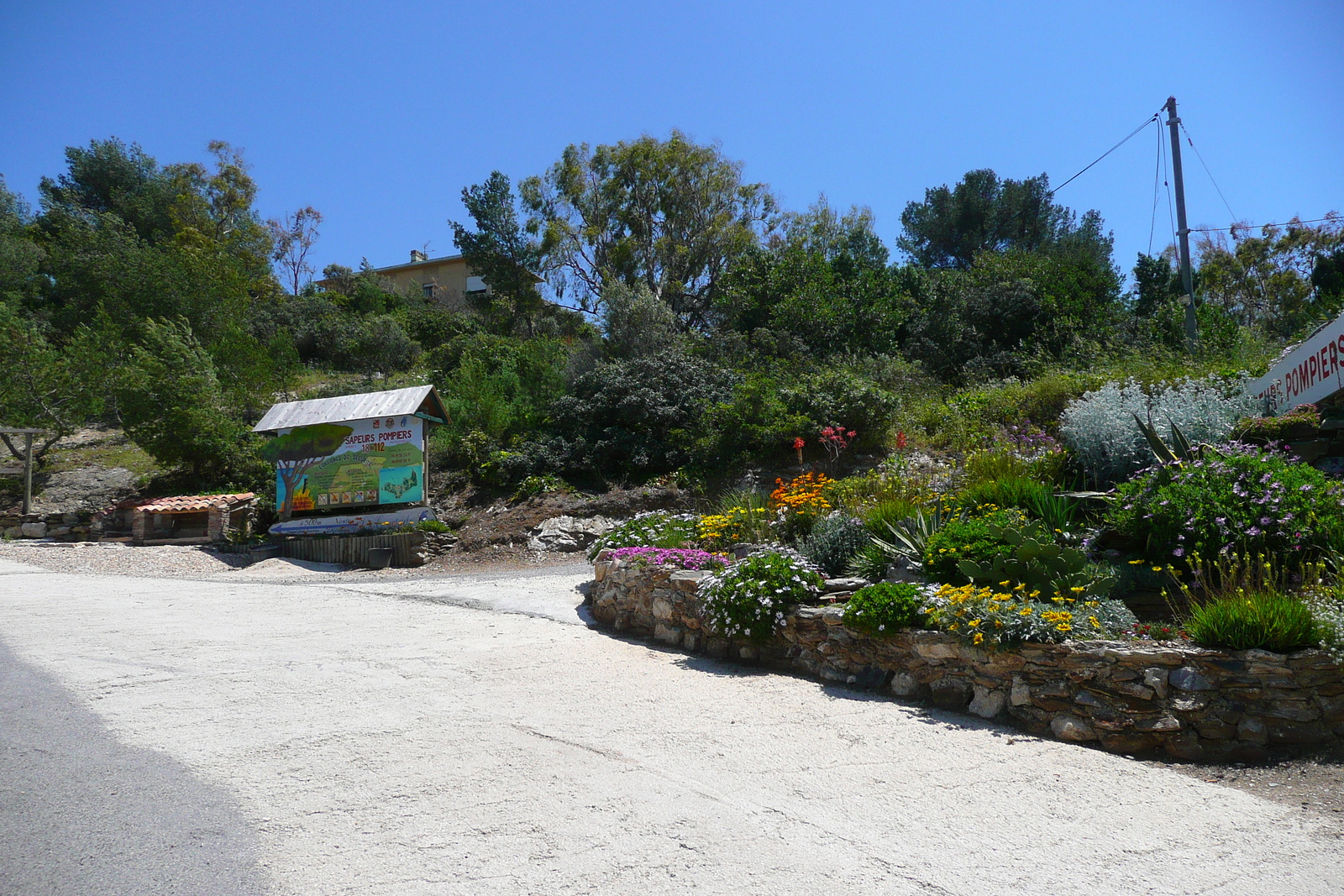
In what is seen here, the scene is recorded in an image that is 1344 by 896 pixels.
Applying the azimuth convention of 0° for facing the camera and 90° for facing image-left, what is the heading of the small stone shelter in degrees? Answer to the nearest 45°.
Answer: approximately 0°

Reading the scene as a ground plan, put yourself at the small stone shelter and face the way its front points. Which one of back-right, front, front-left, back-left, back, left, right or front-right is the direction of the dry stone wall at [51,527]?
back-right

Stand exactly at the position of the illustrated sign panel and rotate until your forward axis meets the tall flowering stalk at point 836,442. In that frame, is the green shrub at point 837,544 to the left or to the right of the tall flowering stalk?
right

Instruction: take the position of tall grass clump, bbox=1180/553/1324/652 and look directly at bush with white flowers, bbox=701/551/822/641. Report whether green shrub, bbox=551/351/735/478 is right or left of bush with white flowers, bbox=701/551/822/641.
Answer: right

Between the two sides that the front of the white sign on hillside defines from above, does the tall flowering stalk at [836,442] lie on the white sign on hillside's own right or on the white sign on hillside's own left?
on the white sign on hillside's own right

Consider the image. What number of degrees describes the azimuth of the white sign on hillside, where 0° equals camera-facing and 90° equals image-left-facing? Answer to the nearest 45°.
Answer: approximately 45°

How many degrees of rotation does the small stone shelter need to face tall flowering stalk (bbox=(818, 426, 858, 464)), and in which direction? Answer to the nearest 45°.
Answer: approximately 45° to its left

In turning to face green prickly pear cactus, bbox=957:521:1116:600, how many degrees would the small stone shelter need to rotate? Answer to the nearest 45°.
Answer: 0° — it already faces it
